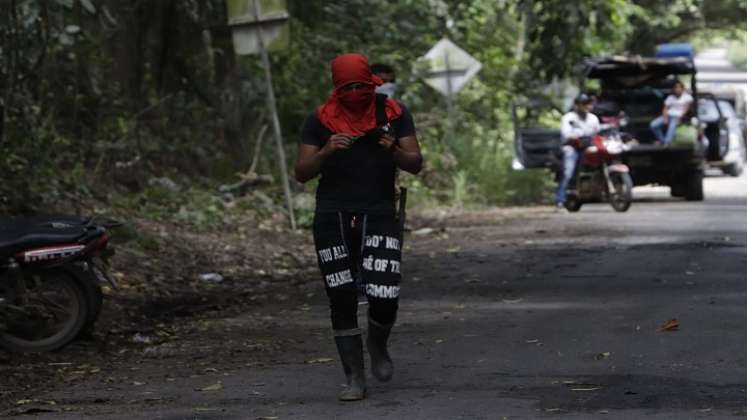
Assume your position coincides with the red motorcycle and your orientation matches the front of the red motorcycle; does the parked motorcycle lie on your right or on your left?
on your right

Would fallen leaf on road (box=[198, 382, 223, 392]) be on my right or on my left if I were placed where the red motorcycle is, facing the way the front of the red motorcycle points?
on my right

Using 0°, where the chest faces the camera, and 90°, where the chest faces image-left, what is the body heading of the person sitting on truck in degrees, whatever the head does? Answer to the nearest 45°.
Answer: approximately 45°

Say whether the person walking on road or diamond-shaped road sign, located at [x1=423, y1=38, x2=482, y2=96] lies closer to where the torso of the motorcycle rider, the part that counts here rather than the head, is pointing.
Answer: the person walking on road

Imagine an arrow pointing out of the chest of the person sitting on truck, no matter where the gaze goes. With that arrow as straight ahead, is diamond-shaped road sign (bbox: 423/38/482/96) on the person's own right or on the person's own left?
on the person's own right

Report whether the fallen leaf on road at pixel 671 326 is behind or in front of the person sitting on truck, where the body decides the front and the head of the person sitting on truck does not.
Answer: in front

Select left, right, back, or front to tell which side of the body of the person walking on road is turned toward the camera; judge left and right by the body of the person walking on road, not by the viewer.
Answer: front

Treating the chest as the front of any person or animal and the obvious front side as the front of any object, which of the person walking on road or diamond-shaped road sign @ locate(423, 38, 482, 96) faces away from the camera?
the diamond-shaped road sign

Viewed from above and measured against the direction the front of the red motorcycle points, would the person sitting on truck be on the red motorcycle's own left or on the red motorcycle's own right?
on the red motorcycle's own left

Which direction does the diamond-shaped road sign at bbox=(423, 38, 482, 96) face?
away from the camera

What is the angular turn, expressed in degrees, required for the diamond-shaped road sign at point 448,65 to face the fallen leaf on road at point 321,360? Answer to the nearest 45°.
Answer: approximately 180°

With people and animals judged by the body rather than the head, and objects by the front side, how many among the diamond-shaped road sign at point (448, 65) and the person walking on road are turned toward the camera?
1

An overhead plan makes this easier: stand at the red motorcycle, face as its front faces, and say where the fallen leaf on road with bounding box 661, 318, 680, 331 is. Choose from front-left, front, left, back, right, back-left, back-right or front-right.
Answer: front-right
